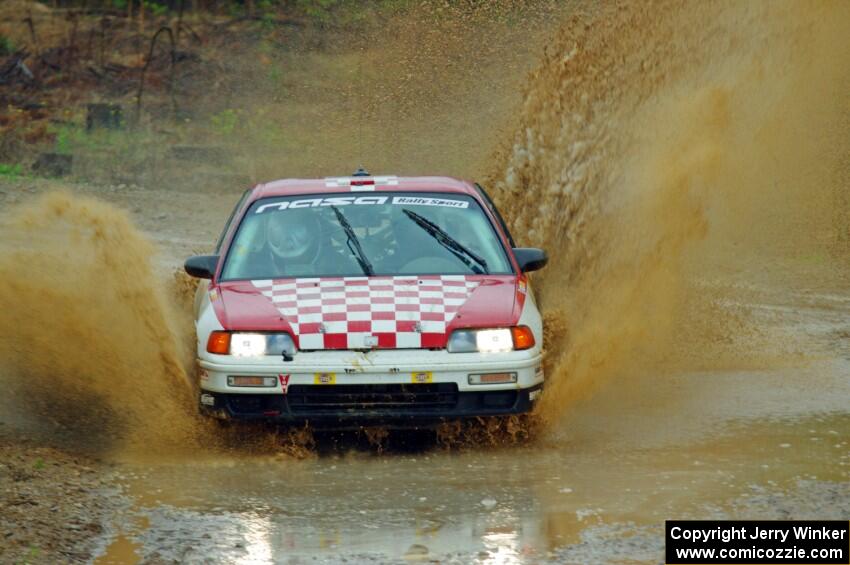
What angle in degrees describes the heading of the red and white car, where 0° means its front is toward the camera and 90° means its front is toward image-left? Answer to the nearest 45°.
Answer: approximately 0°
